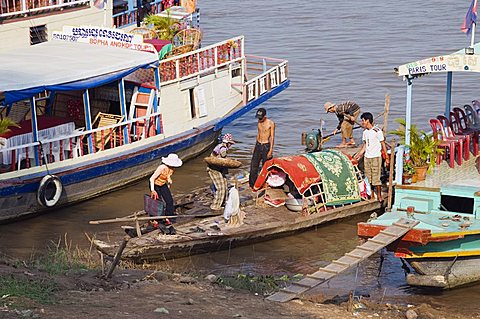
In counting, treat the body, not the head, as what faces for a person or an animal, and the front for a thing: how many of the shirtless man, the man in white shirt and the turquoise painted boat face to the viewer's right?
0

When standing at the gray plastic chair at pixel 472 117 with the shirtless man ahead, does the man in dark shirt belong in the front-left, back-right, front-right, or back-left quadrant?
front-right

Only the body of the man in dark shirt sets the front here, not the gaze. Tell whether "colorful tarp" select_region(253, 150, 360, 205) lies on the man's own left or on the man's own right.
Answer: on the man's own left

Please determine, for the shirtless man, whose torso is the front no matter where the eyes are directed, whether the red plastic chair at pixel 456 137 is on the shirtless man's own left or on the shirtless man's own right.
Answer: on the shirtless man's own left

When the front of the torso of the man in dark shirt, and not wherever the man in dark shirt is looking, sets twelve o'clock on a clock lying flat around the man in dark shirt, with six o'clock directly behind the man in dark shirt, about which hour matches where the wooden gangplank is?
The wooden gangplank is roughly at 9 o'clock from the man in dark shirt.

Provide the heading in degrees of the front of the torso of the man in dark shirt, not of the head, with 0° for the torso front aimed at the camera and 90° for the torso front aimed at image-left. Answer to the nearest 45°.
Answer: approximately 90°

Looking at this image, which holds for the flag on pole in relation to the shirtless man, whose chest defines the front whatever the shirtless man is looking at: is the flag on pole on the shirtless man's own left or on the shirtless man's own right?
on the shirtless man's own left

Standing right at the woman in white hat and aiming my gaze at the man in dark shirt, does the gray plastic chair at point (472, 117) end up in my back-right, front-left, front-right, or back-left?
front-right
